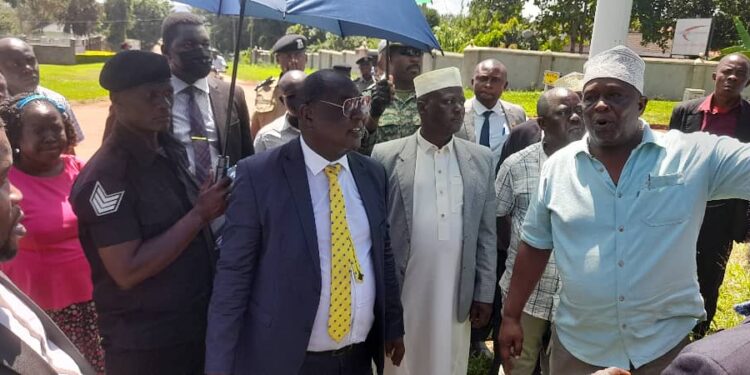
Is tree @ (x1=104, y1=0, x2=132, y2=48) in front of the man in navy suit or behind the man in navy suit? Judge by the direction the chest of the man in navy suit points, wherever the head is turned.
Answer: behind

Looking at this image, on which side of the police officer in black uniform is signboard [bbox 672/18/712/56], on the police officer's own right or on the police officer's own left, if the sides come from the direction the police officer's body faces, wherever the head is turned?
on the police officer's own left

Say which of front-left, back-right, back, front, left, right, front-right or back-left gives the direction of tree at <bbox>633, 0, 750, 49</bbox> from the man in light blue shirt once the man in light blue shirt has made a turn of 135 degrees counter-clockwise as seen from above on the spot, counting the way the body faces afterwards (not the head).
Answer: front-left

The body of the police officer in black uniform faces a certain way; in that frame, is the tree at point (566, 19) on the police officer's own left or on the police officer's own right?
on the police officer's own left

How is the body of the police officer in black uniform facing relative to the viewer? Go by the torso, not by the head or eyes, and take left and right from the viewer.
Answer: facing the viewer and to the right of the viewer

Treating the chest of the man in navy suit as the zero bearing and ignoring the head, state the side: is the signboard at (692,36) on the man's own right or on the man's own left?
on the man's own left

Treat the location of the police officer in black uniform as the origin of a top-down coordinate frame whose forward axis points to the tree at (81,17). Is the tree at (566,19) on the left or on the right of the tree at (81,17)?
right

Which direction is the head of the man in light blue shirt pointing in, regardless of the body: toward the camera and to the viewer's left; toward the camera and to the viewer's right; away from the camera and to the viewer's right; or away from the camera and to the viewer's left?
toward the camera and to the viewer's left

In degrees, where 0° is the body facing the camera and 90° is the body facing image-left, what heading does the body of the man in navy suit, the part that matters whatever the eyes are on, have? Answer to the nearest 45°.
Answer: approximately 315°

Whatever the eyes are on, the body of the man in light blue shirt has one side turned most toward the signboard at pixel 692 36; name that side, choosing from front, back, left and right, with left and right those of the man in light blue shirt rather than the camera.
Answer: back

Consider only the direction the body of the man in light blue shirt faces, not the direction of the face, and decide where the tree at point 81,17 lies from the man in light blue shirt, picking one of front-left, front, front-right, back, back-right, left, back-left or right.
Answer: back-right

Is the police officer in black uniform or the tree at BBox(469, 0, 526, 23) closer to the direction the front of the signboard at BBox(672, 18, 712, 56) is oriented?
the police officer in black uniform

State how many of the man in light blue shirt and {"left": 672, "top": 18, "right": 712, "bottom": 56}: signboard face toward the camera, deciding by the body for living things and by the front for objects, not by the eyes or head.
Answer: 2
